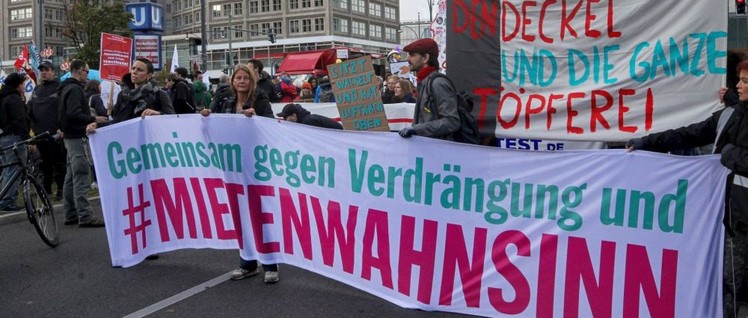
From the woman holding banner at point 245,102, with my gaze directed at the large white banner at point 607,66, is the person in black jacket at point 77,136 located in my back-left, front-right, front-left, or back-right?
back-left

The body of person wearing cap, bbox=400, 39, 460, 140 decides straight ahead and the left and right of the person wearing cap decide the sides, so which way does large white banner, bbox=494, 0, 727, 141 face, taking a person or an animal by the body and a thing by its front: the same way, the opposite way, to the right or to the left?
to the left

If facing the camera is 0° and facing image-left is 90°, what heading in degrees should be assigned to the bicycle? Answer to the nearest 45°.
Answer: approximately 315°

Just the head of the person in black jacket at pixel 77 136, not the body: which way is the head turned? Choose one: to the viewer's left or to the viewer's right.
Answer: to the viewer's right

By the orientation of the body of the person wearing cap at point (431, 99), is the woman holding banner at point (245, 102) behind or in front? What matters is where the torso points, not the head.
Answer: in front

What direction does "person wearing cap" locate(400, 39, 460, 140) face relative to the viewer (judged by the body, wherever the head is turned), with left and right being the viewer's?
facing to the left of the viewer

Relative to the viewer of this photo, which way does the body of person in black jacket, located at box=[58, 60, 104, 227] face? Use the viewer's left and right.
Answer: facing to the right of the viewer
